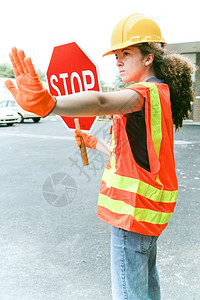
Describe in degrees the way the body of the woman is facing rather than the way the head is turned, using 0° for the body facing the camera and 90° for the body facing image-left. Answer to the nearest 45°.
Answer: approximately 90°
